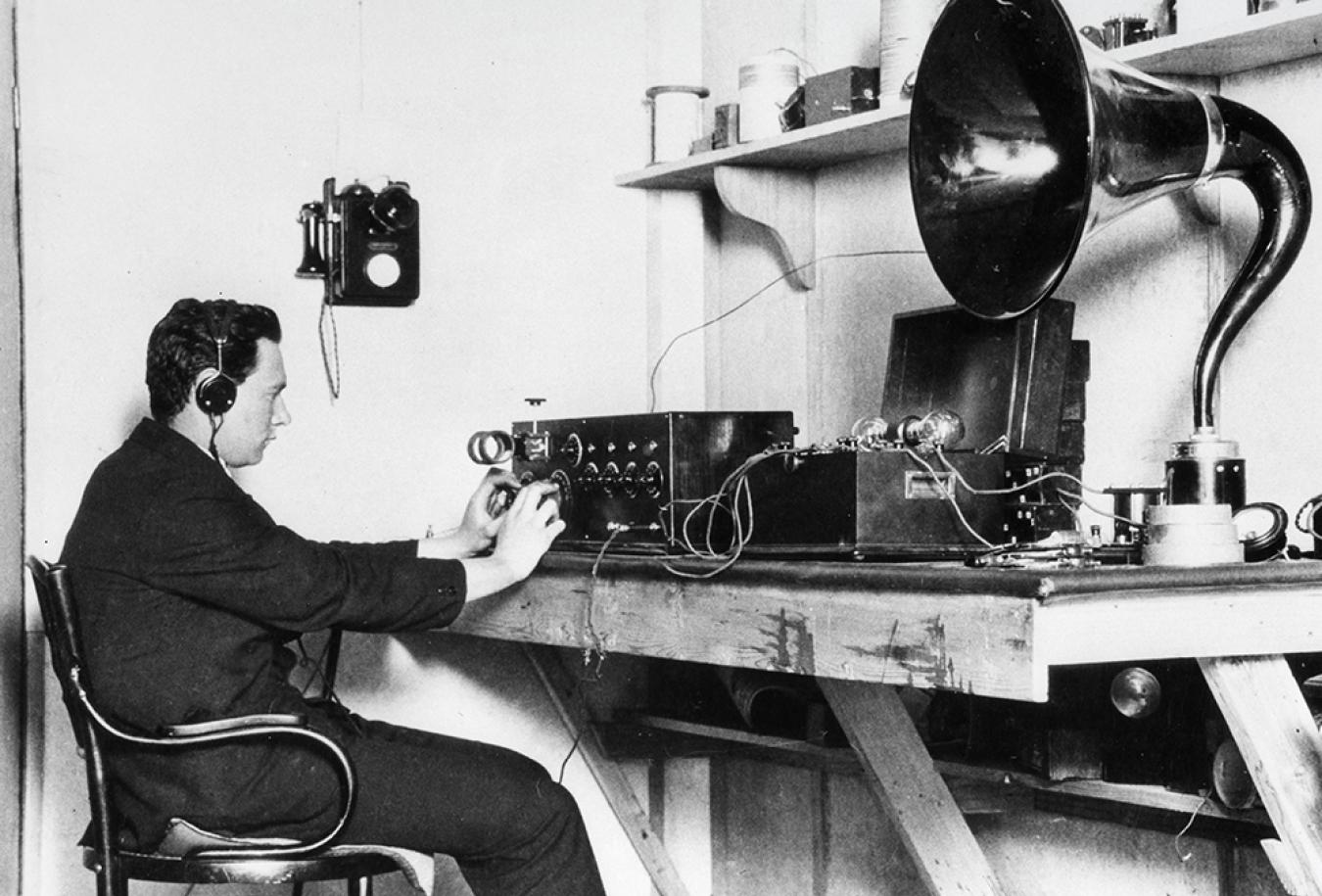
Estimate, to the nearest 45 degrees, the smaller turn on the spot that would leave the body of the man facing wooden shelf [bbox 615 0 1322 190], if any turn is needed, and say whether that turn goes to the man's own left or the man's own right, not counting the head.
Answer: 0° — they already face it

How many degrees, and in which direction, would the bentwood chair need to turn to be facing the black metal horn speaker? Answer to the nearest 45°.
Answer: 0° — it already faces it

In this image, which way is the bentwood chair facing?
to the viewer's right

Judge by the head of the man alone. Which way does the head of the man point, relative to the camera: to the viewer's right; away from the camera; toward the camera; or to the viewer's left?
to the viewer's right

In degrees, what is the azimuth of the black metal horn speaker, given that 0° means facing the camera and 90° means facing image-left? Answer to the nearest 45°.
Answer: approximately 45°

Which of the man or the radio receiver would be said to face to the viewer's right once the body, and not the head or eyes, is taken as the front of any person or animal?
the man

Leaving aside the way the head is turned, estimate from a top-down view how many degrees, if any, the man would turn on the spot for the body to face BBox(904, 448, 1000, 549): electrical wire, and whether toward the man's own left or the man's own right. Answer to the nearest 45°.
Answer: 0° — they already face it

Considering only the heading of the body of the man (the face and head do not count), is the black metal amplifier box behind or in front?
in front

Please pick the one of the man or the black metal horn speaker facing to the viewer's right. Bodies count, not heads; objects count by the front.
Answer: the man

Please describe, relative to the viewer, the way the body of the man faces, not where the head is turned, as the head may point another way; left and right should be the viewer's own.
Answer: facing to the right of the viewer

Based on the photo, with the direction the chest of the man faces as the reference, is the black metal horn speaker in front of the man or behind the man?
in front

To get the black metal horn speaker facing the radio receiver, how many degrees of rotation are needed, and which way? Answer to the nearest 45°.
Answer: approximately 45° to its right
